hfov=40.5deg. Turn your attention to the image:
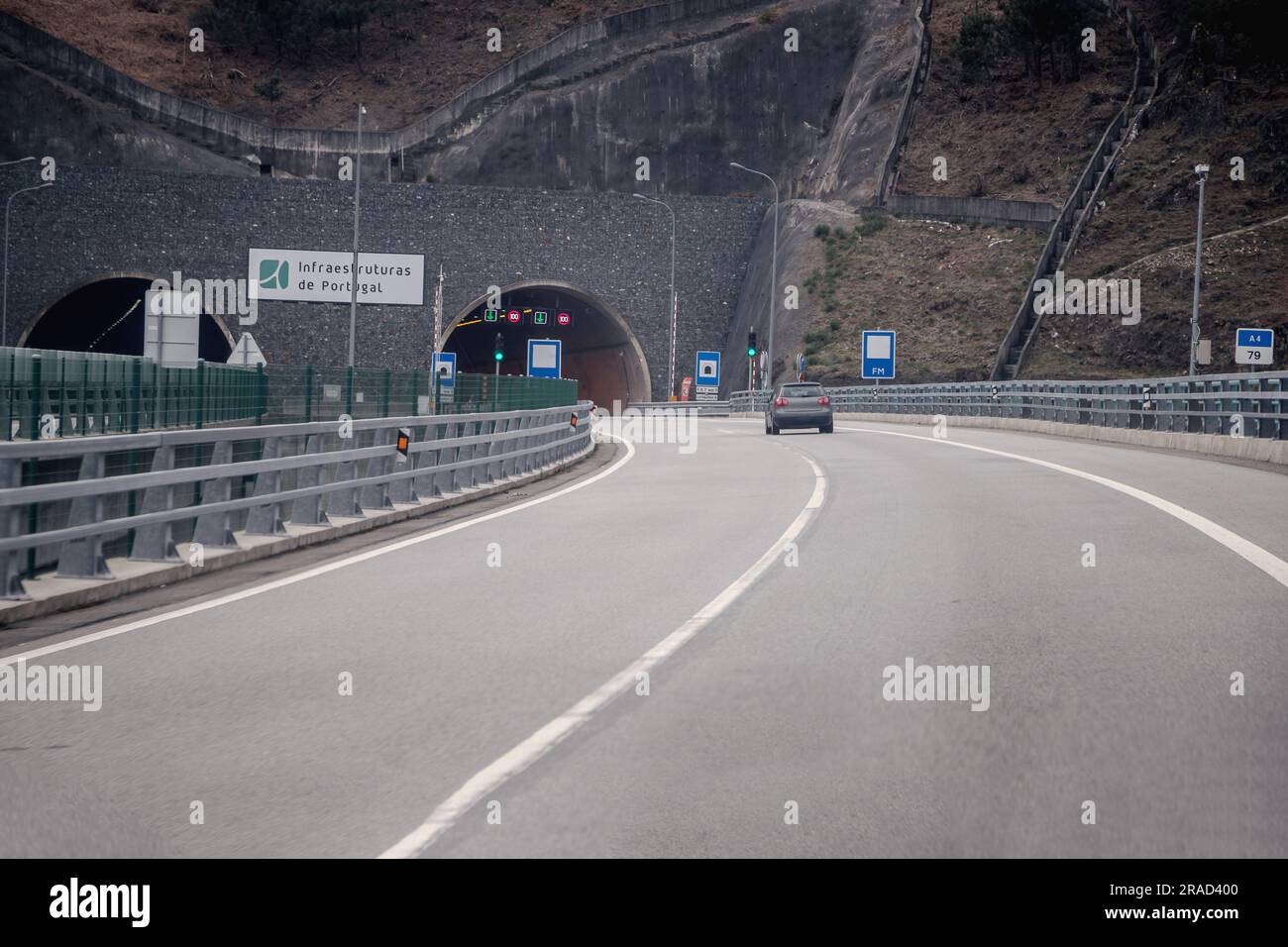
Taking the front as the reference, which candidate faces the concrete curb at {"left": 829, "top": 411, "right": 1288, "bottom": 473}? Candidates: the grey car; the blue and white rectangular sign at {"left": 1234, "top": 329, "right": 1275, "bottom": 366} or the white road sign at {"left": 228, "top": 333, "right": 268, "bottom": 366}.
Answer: the blue and white rectangular sign

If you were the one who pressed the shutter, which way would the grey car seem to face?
facing away from the viewer

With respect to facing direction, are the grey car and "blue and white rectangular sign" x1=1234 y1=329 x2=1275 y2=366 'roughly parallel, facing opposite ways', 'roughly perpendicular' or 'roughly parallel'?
roughly parallel, facing opposite ways

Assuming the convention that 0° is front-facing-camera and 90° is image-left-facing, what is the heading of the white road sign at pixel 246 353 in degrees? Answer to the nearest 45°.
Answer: approximately 180°

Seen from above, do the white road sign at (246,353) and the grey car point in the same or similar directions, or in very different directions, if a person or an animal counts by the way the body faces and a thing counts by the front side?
same or similar directions

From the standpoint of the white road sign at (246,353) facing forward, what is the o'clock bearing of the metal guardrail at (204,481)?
The metal guardrail is roughly at 6 o'clock from the white road sign.

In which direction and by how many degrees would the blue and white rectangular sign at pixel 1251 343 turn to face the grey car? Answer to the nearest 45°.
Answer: approximately 90° to its right

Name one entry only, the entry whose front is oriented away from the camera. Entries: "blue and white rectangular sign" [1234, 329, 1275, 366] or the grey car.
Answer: the grey car

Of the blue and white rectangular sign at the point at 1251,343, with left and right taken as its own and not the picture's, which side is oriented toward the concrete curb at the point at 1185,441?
front

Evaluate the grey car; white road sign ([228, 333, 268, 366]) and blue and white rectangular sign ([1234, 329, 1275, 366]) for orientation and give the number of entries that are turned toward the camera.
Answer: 1

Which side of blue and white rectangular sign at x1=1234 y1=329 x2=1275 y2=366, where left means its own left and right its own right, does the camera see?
front
